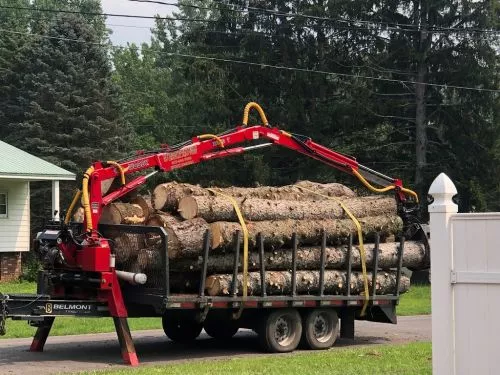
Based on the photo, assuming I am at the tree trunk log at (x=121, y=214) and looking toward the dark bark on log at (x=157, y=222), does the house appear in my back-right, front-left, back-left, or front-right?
back-left

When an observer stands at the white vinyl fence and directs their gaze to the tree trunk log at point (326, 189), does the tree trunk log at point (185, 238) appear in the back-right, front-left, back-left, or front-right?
front-left

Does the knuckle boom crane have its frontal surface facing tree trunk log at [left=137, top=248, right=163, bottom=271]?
yes

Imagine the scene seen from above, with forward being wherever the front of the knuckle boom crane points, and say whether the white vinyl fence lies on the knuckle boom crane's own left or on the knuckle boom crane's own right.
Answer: on the knuckle boom crane's own left

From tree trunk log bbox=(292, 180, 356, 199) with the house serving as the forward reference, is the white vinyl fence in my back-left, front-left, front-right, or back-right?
back-left
